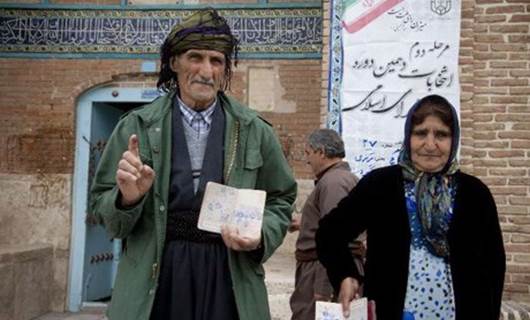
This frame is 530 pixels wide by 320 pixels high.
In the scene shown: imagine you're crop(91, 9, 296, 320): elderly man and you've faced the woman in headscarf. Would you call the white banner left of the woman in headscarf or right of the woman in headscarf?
left

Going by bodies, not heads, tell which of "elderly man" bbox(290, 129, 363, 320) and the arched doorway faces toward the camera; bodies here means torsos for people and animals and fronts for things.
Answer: the arched doorway

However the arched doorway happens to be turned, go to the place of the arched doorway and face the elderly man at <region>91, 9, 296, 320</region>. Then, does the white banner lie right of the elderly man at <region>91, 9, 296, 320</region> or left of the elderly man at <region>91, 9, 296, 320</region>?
left

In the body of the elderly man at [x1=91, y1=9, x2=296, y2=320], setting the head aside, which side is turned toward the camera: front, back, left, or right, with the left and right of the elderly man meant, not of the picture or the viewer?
front

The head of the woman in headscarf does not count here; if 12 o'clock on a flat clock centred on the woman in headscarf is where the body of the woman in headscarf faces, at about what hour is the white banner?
The white banner is roughly at 6 o'clock from the woman in headscarf.

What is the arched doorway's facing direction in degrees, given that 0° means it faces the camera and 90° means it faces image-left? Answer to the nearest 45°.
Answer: approximately 0°

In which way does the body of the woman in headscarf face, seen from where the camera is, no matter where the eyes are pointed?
toward the camera

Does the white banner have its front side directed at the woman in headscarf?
yes

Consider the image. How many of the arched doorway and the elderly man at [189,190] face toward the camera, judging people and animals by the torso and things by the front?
2

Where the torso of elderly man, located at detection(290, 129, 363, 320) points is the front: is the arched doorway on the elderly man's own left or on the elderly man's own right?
on the elderly man's own right

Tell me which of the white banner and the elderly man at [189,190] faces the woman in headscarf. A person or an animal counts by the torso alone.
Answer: the white banner

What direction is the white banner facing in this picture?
toward the camera

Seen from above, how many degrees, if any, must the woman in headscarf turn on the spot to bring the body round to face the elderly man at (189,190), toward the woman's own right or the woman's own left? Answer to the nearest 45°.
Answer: approximately 45° to the woman's own right

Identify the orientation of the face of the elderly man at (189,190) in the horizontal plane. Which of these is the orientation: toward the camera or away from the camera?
toward the camera

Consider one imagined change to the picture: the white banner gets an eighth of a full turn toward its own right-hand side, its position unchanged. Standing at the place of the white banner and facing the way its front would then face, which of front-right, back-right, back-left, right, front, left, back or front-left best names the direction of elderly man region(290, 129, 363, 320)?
front-left

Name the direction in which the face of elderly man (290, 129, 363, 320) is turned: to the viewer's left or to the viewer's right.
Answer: to the viewer's left

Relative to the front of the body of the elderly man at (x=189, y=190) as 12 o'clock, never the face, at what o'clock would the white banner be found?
The white banner is roughly at 7 o'clock from the elderly man.

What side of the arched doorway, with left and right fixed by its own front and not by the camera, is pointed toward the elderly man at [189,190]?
front

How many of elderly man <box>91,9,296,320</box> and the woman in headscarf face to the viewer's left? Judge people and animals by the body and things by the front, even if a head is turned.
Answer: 0

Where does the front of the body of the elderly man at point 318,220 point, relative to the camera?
to the viewer's left

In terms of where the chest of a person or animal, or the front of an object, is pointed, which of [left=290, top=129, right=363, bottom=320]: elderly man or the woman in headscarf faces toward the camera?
the woman in headscarf
